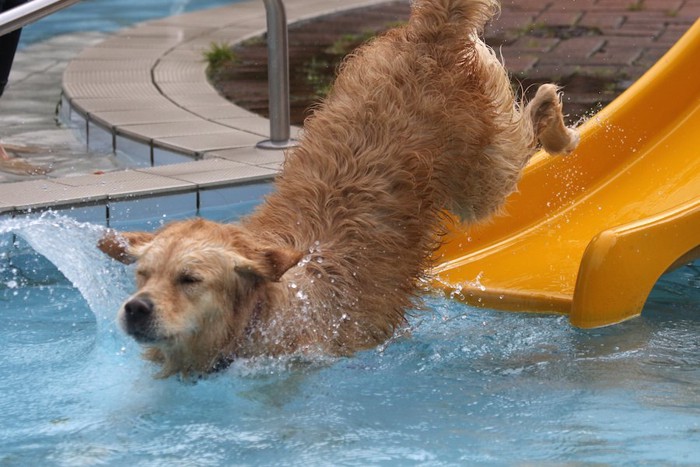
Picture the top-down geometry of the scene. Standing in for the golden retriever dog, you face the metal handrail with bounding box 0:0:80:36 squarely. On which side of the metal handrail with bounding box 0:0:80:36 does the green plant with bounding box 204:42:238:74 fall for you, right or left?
right

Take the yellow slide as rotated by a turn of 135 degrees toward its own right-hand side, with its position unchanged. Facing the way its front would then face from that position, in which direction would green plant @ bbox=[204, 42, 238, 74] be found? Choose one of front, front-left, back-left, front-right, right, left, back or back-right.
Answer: front-left

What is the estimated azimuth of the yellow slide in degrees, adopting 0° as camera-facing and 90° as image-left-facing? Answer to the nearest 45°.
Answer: approximately 45°

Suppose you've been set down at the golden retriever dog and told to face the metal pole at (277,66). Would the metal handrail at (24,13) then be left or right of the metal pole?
left

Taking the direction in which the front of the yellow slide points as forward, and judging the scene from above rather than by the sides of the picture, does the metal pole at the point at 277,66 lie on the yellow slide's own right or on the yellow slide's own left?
on the yellow slide's own right
